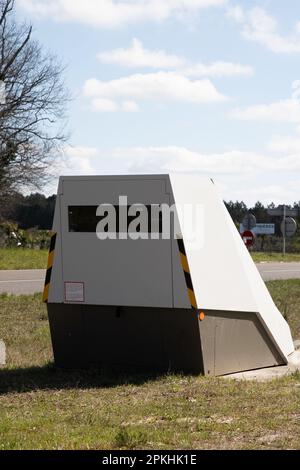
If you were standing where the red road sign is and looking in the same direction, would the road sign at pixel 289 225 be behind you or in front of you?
behind

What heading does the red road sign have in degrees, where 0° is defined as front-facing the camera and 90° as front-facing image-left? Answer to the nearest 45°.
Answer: approximately 0°
